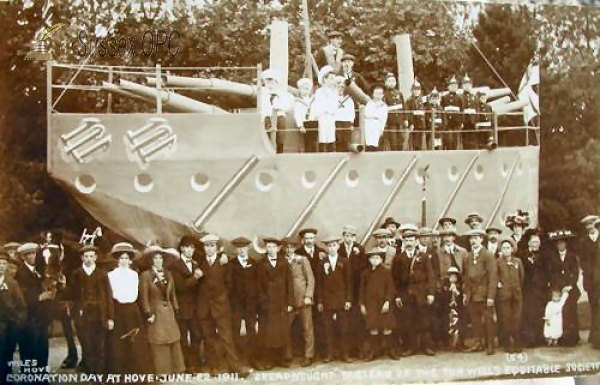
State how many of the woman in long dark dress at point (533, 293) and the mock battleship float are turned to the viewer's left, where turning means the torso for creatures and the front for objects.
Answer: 1

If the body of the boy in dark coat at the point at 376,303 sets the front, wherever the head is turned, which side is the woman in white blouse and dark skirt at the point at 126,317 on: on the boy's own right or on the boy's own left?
on the boy's own right

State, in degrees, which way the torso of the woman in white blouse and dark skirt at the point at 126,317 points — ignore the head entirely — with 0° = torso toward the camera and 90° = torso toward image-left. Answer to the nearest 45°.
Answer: approximately 0°

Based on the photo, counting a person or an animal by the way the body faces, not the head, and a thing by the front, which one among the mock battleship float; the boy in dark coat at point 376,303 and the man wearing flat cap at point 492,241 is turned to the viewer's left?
the mock battleship float

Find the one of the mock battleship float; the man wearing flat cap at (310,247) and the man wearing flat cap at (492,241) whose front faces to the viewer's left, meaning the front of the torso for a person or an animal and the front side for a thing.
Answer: the mock battleship float

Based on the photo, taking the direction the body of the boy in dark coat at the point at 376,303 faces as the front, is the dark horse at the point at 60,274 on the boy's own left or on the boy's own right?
on the boy's own right
